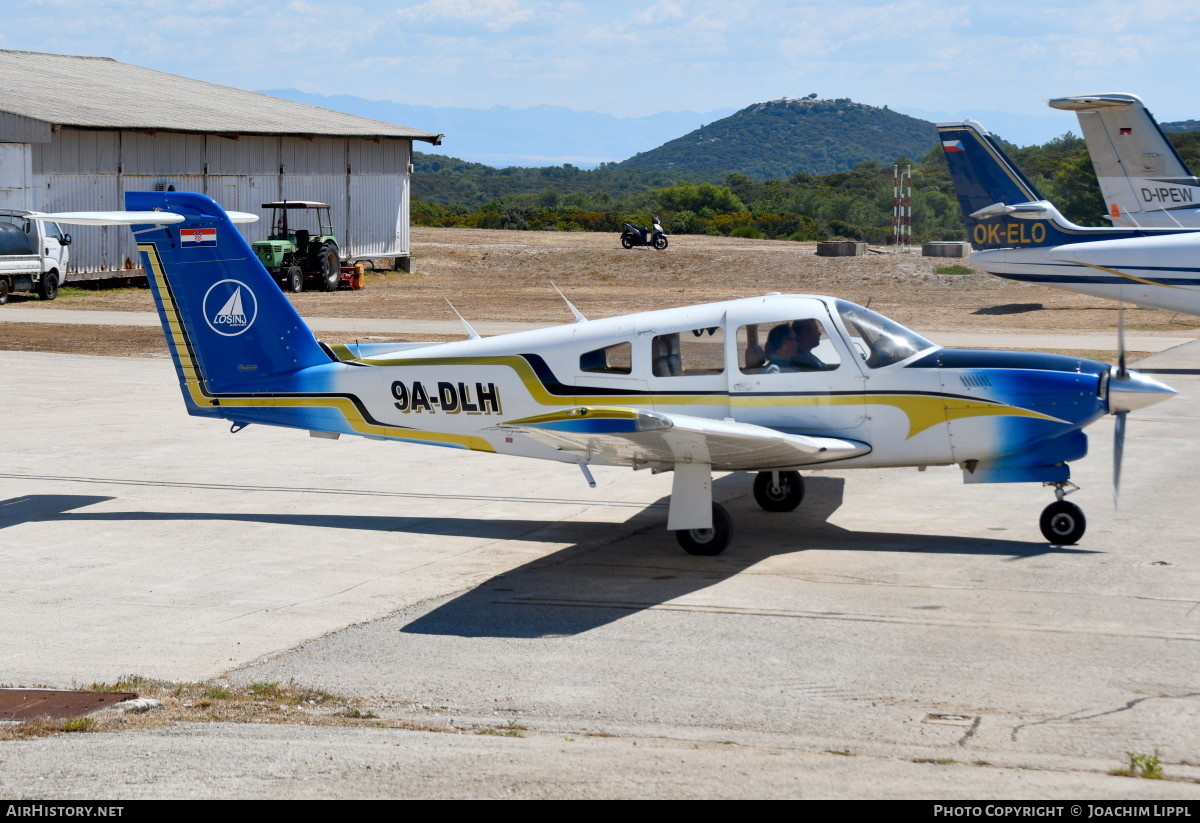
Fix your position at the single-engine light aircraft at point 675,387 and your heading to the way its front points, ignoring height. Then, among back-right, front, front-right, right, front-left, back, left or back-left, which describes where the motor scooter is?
left

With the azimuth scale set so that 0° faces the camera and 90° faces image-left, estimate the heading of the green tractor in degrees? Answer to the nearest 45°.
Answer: approximately 45°

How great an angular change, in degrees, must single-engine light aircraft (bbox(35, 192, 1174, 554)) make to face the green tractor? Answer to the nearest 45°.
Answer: approximately 90° to its left

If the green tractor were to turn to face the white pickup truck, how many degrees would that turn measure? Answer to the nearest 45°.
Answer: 0° — it already faces it

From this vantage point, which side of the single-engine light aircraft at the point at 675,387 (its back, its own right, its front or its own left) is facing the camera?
right

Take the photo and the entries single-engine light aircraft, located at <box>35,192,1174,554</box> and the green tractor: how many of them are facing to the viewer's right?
1

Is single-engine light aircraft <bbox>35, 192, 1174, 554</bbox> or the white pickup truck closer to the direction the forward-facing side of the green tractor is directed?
the white pickup truck

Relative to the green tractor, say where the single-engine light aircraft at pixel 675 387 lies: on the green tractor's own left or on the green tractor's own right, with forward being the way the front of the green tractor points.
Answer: on the green tractor's own left

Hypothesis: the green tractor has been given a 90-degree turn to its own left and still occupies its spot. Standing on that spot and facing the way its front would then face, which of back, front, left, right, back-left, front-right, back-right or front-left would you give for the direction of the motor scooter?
left

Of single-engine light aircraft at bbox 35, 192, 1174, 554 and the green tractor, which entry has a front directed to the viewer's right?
the single-engine light aircraft
